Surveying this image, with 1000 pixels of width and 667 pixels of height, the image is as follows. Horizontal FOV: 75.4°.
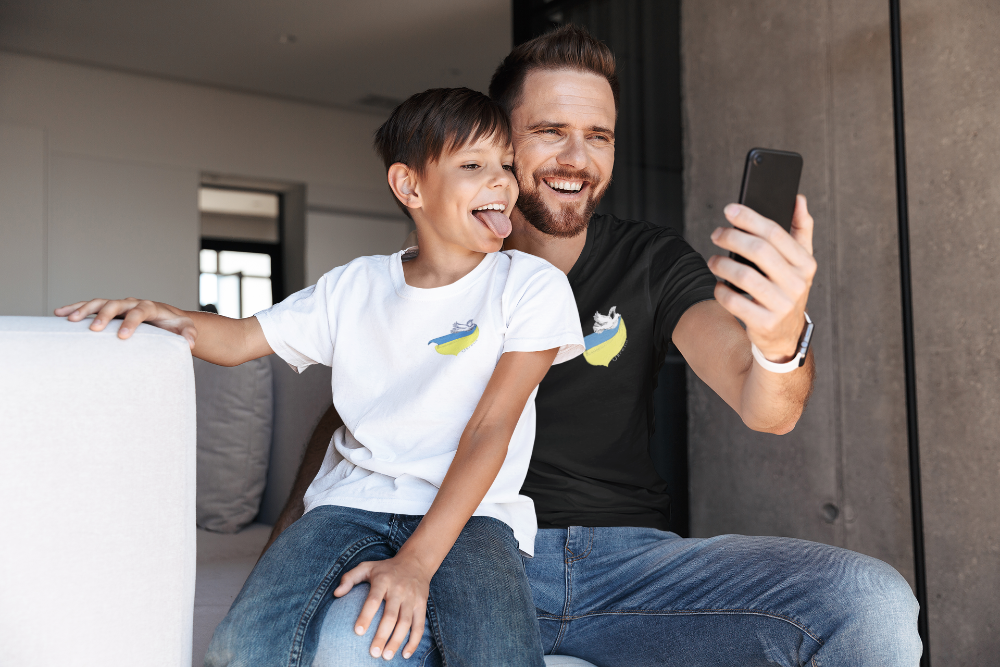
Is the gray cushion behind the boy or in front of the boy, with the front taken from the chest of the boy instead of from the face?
behind

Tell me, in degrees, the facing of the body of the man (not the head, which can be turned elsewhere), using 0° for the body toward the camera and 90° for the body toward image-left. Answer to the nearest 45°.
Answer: approximately 0°

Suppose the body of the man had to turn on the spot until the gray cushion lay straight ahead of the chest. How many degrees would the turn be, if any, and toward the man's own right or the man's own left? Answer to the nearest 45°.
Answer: approximately 135° to the man's own right

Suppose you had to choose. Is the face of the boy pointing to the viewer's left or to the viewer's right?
to the viewer's right
